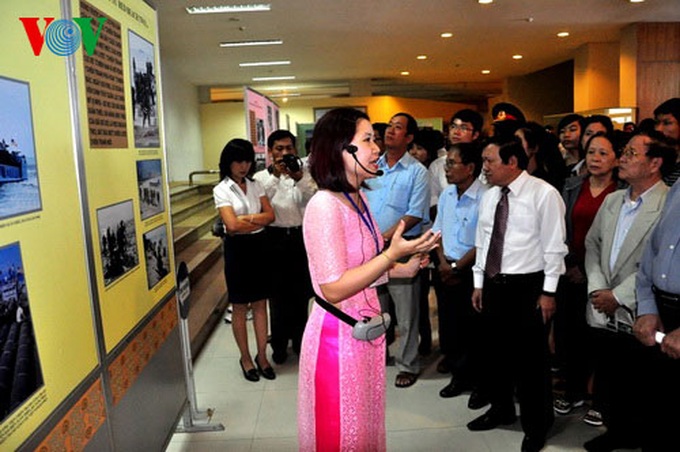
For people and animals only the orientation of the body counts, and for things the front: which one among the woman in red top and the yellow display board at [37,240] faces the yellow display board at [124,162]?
the woman in red top

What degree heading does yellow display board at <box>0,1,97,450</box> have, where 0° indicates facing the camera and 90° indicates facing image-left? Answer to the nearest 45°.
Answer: approximately 315°

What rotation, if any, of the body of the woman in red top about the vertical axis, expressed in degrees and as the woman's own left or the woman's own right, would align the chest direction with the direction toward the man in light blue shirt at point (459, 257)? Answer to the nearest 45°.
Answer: approximately 45° to the woman's own right

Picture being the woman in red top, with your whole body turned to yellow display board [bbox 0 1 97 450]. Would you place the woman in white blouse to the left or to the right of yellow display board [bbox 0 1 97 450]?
right

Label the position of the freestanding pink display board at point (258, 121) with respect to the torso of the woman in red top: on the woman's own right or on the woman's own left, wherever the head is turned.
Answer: on the woman's own right

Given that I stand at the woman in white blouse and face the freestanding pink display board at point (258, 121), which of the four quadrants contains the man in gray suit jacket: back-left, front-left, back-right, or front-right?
back-right

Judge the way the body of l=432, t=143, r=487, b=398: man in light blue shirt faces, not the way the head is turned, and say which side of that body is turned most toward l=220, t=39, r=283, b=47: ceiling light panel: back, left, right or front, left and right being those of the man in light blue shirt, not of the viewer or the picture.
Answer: right

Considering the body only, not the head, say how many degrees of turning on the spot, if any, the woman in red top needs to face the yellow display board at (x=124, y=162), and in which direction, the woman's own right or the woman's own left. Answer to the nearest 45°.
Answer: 0° — they already face it

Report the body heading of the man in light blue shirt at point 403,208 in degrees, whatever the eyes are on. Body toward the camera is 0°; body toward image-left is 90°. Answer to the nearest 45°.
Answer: approximately 45°

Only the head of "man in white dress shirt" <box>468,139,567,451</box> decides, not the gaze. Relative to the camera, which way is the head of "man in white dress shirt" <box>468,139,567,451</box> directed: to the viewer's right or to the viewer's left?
to the viewer's left
